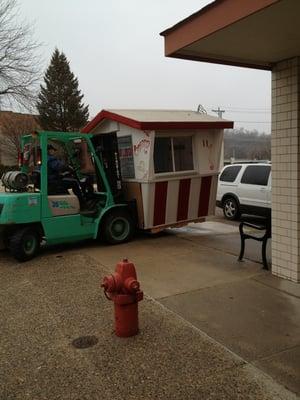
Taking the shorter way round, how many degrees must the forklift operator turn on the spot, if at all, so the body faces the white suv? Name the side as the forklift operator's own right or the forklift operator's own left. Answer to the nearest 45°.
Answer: approximately 45° to the forklift operator's own left

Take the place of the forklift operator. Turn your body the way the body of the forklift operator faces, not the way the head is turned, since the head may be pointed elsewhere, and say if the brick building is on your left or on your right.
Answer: on your right

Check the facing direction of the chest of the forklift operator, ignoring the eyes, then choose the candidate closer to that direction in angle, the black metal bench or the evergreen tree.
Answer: the black metal bench

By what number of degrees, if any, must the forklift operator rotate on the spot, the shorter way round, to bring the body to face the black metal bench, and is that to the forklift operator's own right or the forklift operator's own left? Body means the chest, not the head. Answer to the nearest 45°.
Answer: approximately 45° to the forklift operator's own right

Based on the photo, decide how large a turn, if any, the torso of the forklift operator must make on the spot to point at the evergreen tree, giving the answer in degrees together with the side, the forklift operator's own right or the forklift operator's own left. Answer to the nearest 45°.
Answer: approximately 90° to the forklift operator's own left

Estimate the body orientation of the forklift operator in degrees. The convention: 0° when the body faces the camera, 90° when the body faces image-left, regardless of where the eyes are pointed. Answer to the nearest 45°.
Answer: approximately 270°
